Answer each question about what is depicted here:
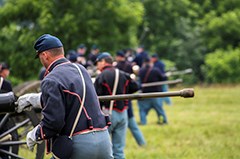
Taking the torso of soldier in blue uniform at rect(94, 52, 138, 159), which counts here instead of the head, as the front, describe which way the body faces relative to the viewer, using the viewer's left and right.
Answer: facing away from the viewer and to the left of the viewer

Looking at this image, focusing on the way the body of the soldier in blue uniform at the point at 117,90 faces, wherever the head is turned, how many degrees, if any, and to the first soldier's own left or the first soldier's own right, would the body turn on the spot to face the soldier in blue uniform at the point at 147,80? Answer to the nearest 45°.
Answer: approximately 45° to the first soldier's own right

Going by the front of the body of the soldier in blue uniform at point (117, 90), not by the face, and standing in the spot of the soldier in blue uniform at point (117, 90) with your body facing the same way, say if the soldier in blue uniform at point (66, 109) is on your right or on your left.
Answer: on your left

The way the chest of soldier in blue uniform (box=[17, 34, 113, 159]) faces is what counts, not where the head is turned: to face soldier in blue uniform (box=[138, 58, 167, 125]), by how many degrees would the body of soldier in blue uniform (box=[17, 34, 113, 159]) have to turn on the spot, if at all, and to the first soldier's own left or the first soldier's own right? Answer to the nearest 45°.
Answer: approximately 45° to the first soldier's own right
